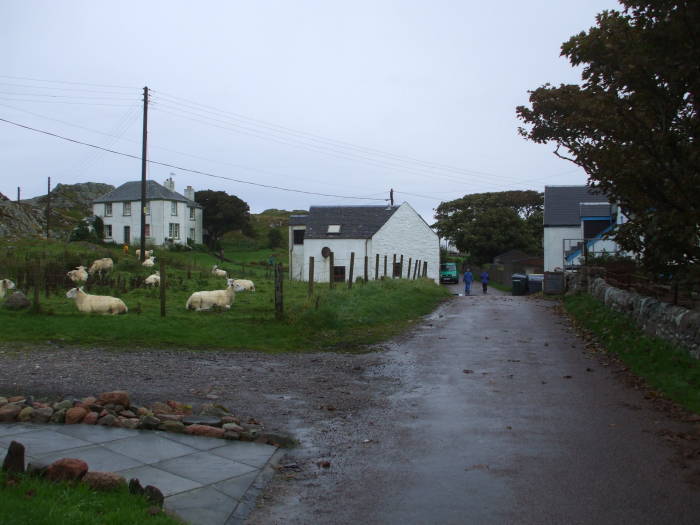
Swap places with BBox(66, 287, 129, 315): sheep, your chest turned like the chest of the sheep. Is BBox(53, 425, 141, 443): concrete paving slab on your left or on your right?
on your left

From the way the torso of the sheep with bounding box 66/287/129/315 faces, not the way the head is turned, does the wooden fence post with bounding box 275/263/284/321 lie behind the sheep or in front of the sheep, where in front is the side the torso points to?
behind

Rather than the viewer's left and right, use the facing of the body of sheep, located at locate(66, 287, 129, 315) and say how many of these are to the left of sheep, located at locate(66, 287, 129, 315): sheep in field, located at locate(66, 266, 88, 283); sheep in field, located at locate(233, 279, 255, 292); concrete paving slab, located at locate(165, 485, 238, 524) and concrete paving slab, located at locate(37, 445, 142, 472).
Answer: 2

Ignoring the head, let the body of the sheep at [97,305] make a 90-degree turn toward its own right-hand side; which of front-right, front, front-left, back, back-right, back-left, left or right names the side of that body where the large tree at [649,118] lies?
back-right

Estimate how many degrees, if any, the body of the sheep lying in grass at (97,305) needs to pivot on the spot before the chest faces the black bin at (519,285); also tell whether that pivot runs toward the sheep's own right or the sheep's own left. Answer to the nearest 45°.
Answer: approximately 135° to the sheep's own right

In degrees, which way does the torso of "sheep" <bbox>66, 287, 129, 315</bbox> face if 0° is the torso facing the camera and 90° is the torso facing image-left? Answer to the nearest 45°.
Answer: approximately 90°

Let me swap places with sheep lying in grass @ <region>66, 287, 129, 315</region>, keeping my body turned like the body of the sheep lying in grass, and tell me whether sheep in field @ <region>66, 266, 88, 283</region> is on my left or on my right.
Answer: on my right

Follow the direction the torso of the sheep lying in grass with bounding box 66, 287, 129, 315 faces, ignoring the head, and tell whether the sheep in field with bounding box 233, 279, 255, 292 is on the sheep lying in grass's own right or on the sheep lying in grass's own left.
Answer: on the sheep lying in grass's own right

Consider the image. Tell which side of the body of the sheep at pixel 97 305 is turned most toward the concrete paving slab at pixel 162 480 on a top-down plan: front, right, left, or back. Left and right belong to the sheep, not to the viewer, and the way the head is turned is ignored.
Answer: left

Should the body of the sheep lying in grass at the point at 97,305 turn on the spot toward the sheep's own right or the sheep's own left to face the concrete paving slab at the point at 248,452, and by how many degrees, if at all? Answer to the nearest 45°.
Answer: approximately 90° to the sheep's own left

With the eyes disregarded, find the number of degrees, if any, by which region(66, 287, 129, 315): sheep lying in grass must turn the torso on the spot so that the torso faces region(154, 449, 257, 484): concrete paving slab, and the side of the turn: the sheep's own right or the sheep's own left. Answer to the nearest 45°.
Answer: approximately 90° to the sheep's own left

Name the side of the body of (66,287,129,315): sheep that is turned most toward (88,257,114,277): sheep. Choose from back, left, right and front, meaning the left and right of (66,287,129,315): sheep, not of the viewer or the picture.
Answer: right

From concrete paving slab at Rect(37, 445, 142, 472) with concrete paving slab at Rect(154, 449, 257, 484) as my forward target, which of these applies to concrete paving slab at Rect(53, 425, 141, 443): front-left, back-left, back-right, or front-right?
back-left

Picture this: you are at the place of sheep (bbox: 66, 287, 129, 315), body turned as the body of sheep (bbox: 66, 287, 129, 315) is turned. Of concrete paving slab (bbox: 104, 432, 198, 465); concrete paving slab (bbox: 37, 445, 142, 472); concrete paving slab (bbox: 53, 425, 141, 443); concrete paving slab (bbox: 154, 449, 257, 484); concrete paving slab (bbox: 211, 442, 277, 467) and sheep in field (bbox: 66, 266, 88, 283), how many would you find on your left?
5

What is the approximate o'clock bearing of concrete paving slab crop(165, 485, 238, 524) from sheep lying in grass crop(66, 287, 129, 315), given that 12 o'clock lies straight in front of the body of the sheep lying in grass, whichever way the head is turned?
The concrete paving slab is roughly at 9 o'clock from the sheep lying in grass.

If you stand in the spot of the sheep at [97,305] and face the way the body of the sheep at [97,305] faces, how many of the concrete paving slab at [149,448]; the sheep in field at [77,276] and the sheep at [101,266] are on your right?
2

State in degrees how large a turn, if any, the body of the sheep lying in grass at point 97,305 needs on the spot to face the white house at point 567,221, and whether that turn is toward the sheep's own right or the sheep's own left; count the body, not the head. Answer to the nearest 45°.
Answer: approximately 135° to the sheep's own right

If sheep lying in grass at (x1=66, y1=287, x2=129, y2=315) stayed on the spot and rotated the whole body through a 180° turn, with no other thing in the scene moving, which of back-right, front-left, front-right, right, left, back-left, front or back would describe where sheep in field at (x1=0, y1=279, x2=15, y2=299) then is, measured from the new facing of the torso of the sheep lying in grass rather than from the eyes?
back-left
